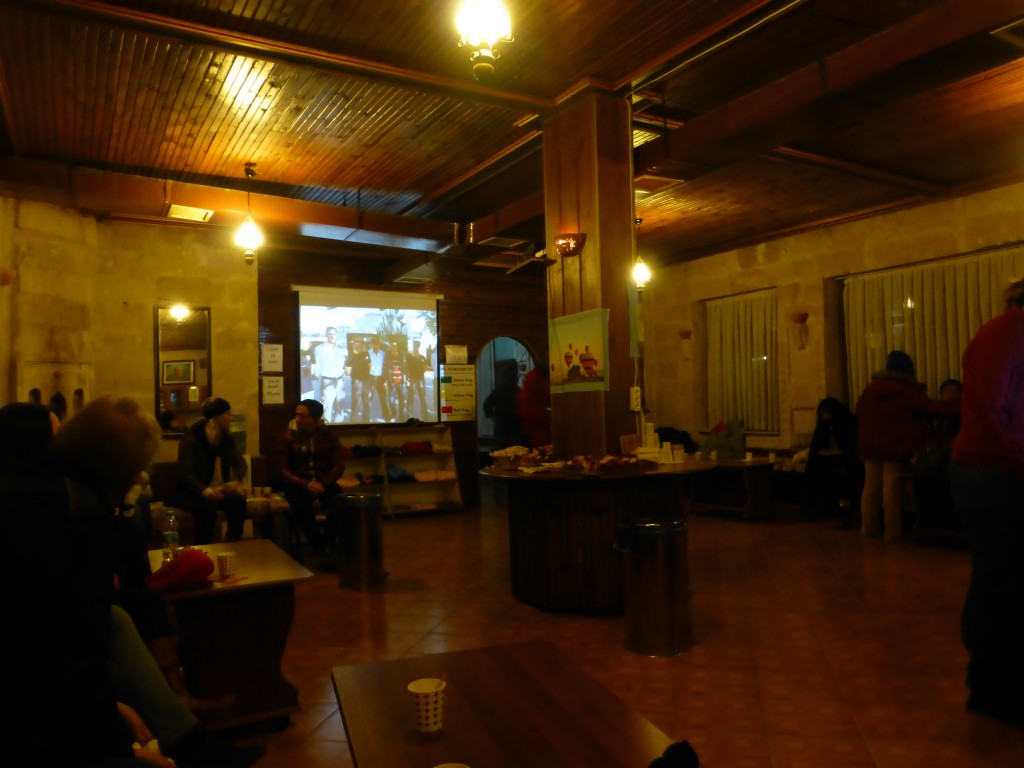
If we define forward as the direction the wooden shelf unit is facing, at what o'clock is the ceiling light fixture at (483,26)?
The ceiling light fixture is roughly at 12 o'clock from the wooden shelf unit.

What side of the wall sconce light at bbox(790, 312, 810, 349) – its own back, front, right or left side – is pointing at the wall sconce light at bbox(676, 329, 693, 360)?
right

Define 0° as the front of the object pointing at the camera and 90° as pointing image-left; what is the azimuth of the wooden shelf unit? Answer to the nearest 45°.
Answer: approximately 0°

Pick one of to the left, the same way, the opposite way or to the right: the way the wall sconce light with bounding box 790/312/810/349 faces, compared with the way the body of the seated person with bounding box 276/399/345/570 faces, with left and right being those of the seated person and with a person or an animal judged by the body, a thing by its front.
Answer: to the right

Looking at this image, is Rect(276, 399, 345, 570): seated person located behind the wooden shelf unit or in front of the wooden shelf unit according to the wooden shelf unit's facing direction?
in front

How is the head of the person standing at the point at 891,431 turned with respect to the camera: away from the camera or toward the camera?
away from the camera

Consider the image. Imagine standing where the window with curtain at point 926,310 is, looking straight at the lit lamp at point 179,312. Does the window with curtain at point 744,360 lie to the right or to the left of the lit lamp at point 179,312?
right

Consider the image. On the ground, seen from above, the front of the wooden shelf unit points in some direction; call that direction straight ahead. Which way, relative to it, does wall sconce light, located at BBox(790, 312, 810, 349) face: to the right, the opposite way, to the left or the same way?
to the right

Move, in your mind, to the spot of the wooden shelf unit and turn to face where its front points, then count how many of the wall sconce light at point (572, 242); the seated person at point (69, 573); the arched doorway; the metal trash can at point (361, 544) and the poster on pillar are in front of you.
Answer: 4

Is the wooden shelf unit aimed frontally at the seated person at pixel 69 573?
yes
